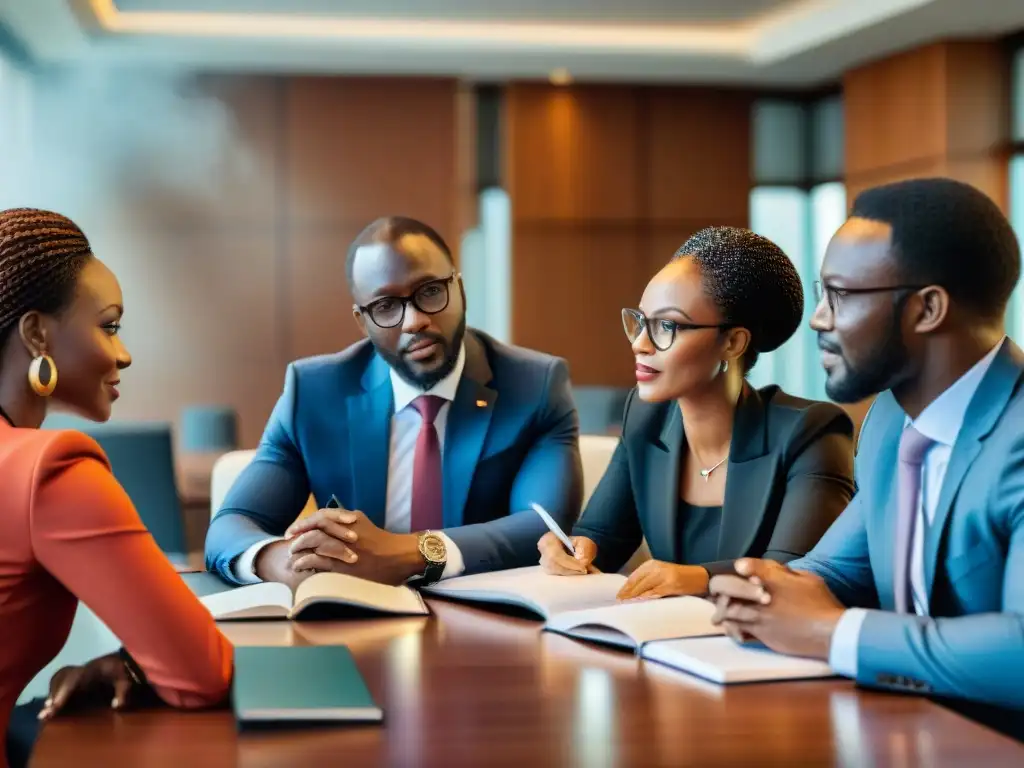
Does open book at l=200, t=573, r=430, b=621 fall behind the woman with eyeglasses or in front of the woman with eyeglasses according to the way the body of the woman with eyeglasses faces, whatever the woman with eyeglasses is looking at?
in front

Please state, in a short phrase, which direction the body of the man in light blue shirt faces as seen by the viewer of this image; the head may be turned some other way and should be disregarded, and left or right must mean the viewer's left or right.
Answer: facing the viewer and to the left of the viewer

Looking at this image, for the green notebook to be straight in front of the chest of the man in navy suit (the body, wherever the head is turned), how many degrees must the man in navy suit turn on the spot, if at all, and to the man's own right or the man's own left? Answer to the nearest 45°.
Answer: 0° — they already face it

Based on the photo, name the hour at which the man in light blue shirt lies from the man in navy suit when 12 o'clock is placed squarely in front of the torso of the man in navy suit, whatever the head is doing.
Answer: The man in light blue shirt is roughly at 11 o'clock from the man in navy suit.

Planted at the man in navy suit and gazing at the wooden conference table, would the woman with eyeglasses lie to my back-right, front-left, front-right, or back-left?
front-left

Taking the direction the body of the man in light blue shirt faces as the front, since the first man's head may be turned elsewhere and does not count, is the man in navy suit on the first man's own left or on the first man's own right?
on the first man's own right

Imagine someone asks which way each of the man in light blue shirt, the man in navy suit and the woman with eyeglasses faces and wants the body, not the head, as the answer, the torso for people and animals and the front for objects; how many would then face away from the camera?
0

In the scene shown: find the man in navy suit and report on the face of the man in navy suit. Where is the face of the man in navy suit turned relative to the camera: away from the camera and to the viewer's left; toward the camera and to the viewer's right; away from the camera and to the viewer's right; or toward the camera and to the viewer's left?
toward the camera and to the viewer's right

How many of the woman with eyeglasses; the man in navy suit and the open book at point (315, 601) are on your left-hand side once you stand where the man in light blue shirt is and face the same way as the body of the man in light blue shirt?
0

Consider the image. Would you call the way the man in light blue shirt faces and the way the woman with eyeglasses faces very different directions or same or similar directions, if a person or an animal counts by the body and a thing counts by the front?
same or similar directions

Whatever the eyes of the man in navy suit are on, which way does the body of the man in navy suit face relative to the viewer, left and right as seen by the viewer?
facing the viewer

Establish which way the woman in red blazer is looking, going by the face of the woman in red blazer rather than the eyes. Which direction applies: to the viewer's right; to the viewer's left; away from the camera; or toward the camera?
to the viewer's right

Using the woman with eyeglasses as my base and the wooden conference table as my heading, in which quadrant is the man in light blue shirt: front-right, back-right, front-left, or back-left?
front-left

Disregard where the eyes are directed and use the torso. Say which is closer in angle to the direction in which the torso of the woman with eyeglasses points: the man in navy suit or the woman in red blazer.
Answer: the woman in red blazer

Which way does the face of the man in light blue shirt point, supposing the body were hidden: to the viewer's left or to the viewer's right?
to the viewer's left

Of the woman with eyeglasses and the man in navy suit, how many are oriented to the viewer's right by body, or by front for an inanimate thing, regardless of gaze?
0

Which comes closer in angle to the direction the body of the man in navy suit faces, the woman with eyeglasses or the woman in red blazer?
the woman in red blazer
